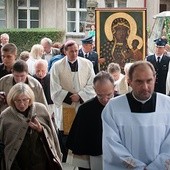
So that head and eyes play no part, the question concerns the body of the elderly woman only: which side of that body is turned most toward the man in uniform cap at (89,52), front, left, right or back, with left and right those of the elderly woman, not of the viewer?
back

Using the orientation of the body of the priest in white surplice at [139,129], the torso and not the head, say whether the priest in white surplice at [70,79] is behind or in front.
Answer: behind

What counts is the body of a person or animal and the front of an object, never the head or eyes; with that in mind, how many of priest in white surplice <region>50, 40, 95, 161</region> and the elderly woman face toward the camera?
2

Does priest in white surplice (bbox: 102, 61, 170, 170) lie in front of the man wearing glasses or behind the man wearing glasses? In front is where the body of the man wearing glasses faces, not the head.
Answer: in front

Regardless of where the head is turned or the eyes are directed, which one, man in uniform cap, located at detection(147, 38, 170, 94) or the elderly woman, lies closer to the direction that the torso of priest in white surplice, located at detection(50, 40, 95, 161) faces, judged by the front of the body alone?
the elderly woman

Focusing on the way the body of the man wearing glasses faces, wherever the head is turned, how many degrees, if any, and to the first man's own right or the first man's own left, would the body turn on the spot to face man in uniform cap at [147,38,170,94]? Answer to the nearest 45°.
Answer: approximately 135° to the first man's own left

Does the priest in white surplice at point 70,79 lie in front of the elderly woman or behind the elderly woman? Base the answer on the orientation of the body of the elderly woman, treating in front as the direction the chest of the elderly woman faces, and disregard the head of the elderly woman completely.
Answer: behind

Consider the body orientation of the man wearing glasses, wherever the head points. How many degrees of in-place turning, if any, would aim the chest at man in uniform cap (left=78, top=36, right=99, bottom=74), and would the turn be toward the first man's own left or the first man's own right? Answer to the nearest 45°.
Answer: approximately 135° to the first man's own left

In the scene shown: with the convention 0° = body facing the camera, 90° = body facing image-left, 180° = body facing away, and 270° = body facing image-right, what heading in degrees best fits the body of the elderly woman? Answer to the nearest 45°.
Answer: approximately 0°

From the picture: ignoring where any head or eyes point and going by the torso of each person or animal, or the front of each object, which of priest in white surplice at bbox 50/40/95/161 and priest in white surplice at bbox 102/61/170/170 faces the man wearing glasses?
priest in white surplice at bbox 50/40/95/161
